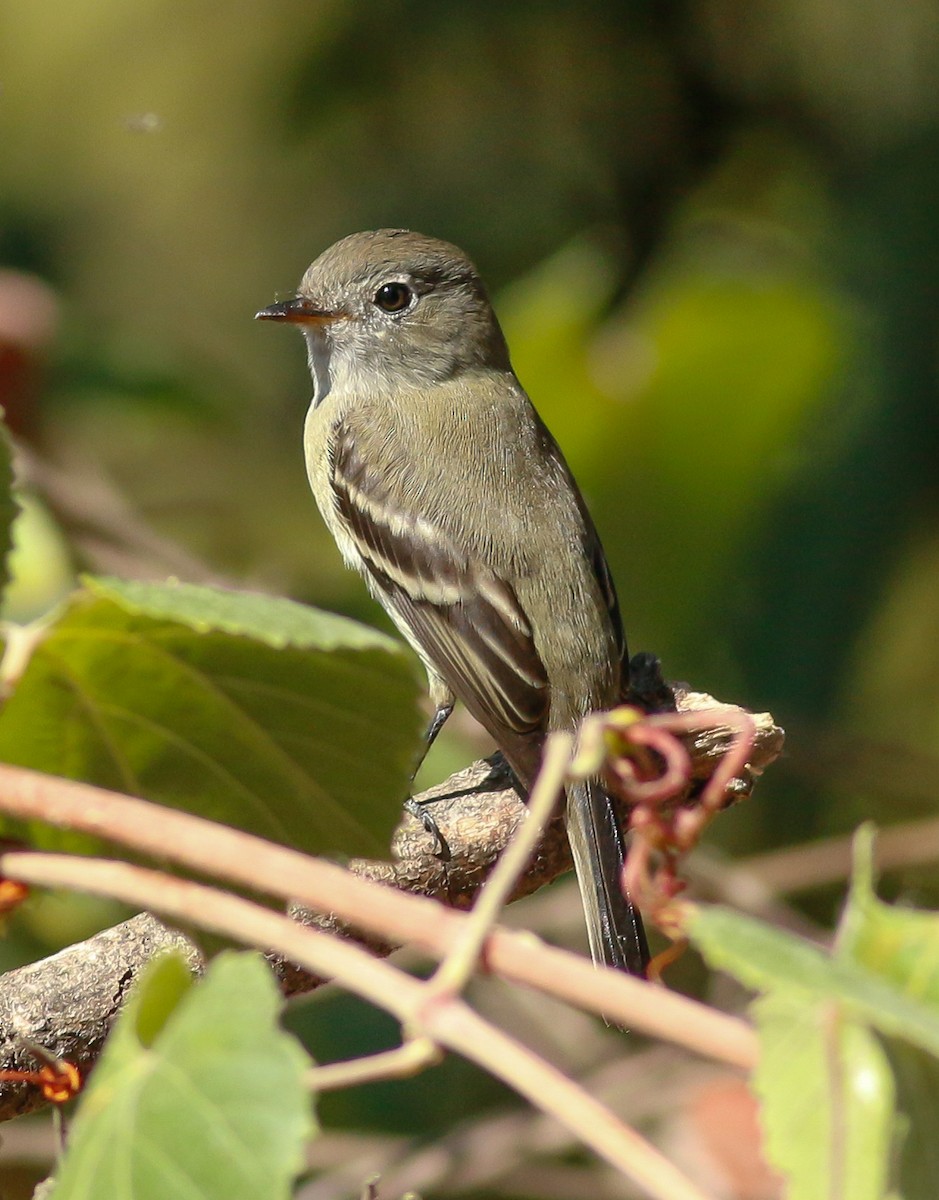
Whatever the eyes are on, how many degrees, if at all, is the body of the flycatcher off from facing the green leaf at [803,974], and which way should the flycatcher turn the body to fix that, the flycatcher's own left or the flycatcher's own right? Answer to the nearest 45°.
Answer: approximately 135° to the flycatcher's own left

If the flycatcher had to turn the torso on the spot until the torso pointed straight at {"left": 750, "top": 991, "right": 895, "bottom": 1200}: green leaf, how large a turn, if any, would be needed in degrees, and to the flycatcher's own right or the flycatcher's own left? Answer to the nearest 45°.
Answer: approximately 135° to the flycatcher's own left

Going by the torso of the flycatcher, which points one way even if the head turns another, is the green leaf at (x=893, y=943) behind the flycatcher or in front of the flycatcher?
behind

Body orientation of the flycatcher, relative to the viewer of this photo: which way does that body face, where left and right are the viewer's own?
facing away from the viewer and to the left of the viewer

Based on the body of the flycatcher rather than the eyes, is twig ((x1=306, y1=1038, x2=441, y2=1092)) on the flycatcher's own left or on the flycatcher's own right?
on the flycatcher's own left
